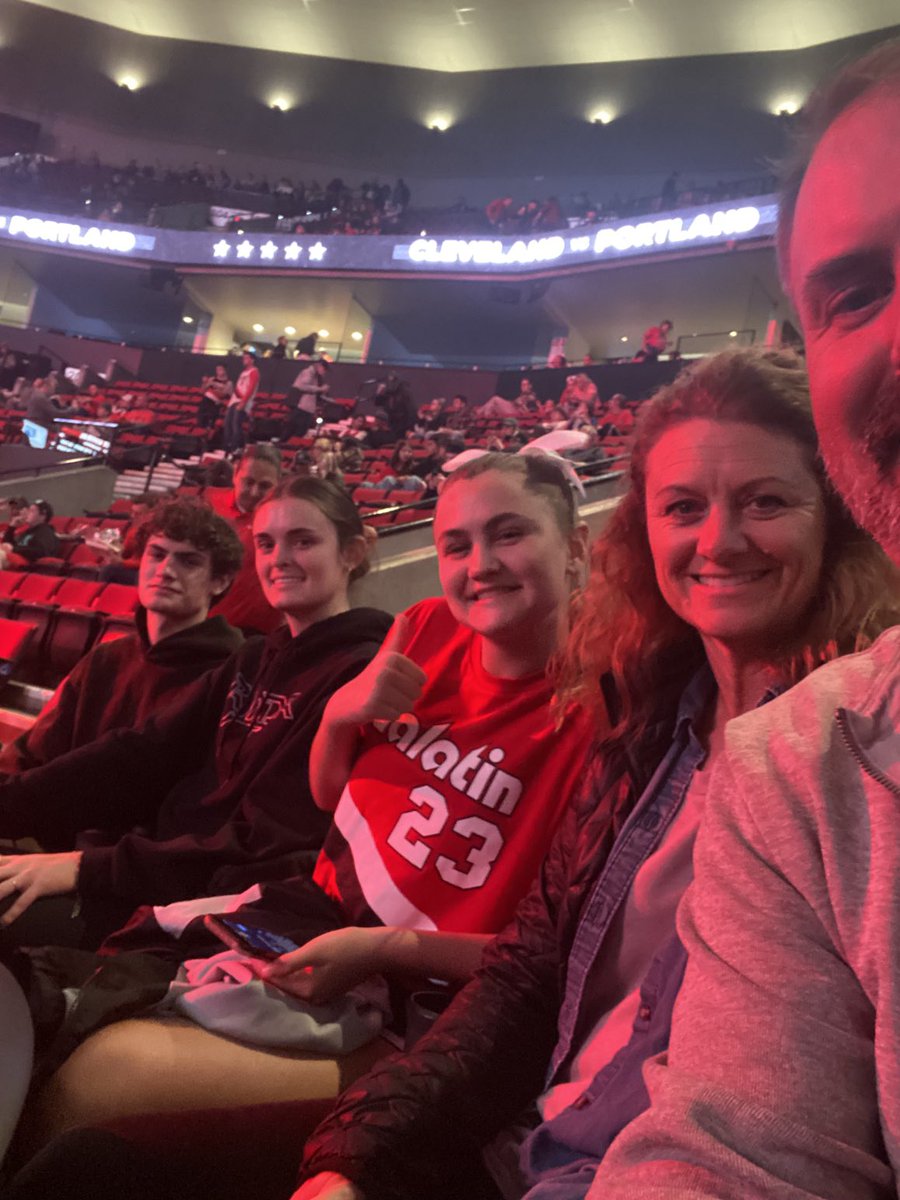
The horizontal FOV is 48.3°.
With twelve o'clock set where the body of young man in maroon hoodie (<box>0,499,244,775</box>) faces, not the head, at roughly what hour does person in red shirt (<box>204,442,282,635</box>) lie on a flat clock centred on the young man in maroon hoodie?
The person in red shirt is roughly at 5 o'clock from the young man in maroon hoodie.

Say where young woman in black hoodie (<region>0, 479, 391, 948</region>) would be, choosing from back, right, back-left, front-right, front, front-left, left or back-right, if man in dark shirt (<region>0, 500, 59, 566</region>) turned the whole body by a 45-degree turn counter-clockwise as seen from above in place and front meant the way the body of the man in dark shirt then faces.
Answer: front-left

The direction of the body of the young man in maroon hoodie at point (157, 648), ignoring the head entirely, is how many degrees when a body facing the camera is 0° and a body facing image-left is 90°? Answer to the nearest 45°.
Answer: approximately 45°

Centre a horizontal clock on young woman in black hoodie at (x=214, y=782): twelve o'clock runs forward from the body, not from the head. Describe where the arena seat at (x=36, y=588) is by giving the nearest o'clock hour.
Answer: The arena seat is roughly at 4 o'clock from the young woman in black hoodie.

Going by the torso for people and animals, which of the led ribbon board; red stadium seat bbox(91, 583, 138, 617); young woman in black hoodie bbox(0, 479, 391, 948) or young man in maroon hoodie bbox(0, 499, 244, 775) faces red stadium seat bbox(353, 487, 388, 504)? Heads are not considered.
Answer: the led ribbon board

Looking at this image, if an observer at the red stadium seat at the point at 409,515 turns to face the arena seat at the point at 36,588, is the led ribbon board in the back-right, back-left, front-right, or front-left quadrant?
back-right

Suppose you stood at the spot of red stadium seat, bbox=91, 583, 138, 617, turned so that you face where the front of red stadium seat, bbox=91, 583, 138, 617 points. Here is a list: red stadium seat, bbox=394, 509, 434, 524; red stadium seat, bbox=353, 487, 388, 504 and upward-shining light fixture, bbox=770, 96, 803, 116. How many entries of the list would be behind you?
3

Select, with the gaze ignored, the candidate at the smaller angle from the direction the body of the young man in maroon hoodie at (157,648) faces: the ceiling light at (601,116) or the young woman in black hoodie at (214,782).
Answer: the young woman in black hoodie

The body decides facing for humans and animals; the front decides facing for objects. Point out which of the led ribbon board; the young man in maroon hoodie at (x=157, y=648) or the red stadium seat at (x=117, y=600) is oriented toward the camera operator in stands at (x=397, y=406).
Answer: the led ribbon board

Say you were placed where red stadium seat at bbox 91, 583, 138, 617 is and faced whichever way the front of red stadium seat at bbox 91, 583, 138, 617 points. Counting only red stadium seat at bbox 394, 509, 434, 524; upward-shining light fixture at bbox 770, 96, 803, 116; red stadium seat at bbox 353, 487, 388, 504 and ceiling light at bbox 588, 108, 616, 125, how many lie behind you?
4

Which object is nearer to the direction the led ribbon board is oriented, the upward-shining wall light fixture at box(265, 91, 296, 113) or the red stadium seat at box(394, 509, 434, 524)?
the red stadium seat

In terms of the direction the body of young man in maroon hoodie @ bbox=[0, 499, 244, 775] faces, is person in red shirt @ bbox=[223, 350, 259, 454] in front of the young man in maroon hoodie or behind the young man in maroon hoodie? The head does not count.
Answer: behind
